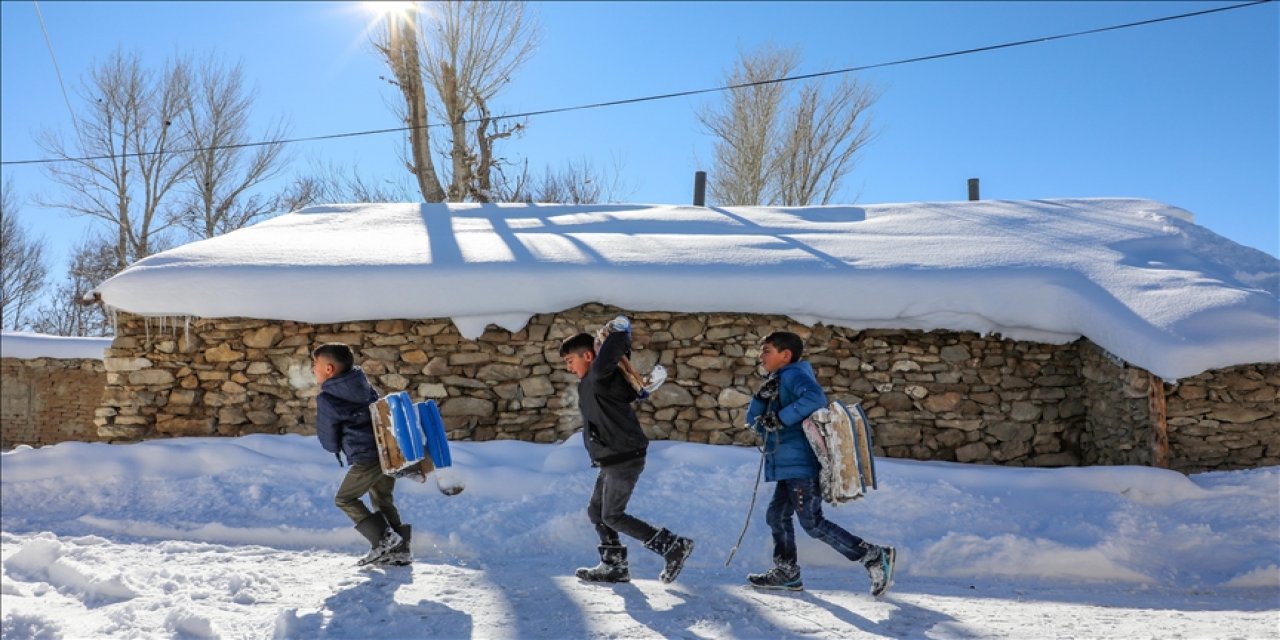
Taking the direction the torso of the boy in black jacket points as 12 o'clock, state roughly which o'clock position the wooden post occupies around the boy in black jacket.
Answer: The wooden post is roughly at 5 o'clock from the boy in black jacket.

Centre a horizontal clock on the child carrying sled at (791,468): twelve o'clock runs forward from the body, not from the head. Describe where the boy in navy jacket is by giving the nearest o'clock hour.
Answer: The boy in navy jacket is roughly at 12 o'clock from the child carrying sled.

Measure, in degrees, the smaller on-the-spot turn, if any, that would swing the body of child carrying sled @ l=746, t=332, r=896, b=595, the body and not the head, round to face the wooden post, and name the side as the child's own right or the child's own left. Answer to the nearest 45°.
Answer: approximately 135° to the child's own right

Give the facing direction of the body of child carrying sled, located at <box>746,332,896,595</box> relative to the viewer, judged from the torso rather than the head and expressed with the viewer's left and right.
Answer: facing to the left of the viewer

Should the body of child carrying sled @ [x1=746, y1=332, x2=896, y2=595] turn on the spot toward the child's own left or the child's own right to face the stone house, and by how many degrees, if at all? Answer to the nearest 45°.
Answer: approximately 90° to the child's own right

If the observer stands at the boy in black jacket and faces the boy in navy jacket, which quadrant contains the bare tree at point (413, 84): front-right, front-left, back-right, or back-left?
front-right

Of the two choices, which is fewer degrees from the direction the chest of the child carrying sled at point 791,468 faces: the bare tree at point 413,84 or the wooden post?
the bare tree

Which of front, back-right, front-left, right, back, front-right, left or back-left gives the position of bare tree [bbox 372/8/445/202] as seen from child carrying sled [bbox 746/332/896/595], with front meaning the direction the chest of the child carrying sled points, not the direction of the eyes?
front-right

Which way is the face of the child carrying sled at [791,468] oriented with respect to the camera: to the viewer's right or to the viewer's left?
to the viewer's left

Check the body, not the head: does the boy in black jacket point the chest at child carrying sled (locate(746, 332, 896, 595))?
no

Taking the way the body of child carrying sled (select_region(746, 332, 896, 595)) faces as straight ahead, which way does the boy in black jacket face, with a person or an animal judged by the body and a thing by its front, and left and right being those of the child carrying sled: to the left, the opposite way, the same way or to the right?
the same way

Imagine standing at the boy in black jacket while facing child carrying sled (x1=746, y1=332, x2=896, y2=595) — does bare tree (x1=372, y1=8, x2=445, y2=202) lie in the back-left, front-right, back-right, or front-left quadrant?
back-left

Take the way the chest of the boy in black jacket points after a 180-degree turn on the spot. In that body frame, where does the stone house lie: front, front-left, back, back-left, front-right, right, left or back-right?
left

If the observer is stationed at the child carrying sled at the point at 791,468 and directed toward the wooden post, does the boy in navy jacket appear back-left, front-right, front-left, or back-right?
back-left

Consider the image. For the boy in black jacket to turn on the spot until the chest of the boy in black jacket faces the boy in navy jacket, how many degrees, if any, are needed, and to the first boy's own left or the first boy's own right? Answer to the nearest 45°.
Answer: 0° — they already face them

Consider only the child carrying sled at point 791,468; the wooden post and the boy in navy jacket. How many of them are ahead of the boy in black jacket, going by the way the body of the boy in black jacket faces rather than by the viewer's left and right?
1

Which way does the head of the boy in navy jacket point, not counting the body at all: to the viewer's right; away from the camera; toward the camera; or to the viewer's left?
to the viewer's left

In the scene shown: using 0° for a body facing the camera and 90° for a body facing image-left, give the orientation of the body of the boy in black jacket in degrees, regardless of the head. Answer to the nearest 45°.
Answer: approximately 90°

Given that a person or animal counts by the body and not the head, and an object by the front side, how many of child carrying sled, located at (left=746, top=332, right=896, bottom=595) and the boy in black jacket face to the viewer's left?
2
